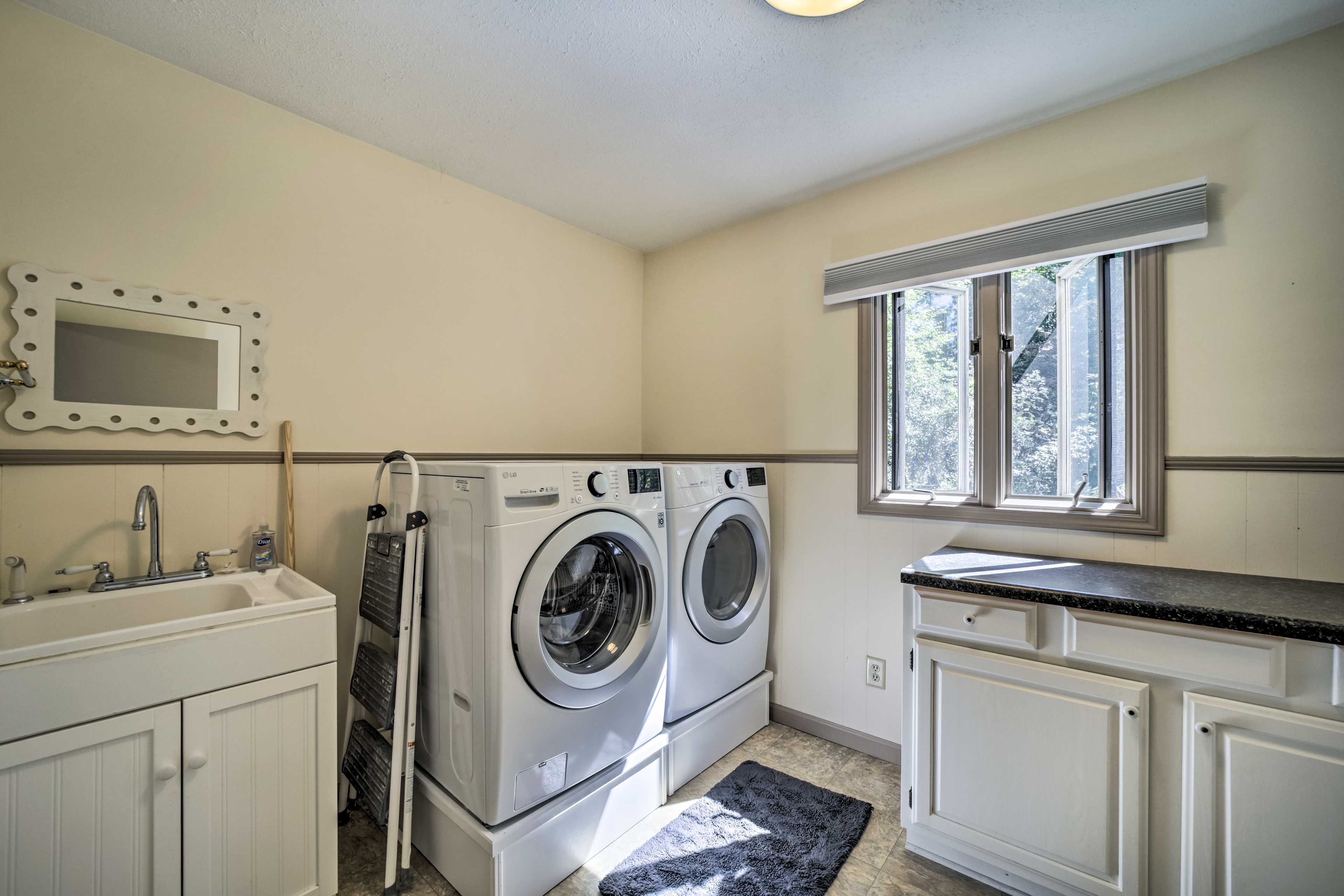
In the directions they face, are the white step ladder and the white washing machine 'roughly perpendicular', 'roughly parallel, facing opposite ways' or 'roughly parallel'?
roughly perpendicular

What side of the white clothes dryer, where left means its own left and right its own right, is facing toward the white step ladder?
right

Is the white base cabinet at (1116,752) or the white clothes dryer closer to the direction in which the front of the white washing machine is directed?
the white base cabinet

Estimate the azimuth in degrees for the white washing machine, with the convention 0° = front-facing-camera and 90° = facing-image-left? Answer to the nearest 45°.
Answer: approximately 315°

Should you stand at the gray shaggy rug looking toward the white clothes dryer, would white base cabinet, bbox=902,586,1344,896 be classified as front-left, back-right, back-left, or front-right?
back-right
